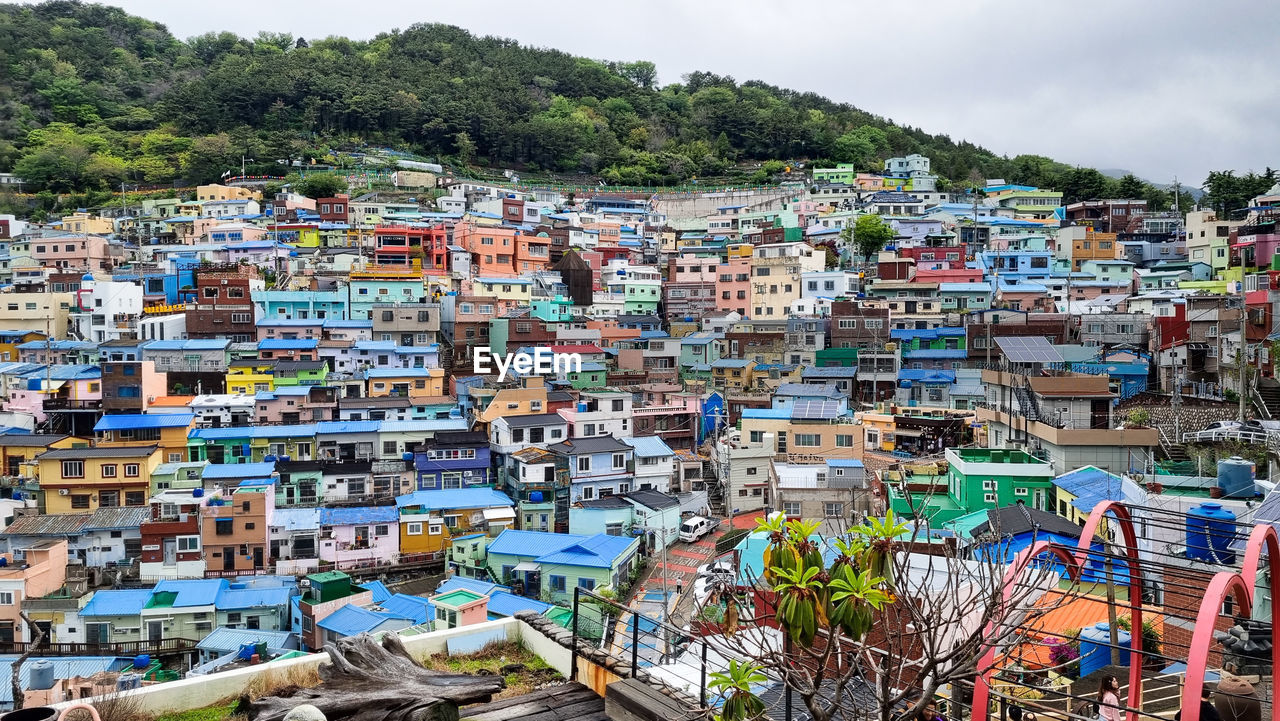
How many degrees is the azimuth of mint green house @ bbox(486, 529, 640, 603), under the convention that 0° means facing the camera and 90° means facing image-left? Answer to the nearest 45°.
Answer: approximately 0°

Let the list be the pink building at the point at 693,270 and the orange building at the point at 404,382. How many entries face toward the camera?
2

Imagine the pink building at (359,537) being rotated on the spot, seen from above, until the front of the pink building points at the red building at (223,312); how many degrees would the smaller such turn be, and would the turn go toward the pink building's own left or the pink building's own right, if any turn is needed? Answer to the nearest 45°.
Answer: approximately 180°

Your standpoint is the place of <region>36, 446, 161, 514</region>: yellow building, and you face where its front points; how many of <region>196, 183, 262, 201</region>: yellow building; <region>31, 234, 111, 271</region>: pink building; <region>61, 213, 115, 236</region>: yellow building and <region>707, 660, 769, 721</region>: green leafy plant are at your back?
3

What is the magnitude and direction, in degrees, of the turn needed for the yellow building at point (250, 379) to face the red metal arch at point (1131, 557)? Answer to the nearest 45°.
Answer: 0° — it already faces it
